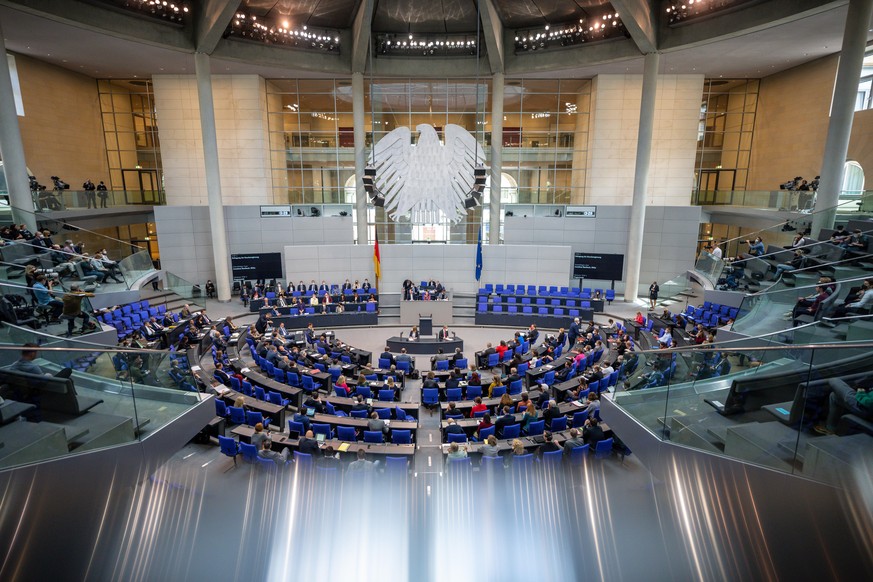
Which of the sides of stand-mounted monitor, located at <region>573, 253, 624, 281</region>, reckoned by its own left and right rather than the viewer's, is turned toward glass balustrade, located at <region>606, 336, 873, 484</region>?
front

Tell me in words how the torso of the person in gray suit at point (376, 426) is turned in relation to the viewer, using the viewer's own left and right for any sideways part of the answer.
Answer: facing away from the viewer

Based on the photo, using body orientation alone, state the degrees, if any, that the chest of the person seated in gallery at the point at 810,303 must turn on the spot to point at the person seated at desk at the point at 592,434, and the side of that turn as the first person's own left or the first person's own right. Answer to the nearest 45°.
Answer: approximately 45° to the first person's own left

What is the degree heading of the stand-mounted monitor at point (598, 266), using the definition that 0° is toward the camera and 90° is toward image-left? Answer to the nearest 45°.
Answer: approximately 0°

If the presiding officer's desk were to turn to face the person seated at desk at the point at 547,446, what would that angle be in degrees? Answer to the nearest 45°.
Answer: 0° — it already faces them

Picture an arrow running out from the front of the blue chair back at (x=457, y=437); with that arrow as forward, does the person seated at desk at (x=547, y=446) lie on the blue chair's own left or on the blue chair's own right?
on the blue chair's own right

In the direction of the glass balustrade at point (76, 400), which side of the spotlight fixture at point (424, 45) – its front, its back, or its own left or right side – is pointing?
front

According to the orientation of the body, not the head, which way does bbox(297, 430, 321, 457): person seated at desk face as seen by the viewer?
away from the camera

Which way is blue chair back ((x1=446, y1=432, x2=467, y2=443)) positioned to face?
away from the camera

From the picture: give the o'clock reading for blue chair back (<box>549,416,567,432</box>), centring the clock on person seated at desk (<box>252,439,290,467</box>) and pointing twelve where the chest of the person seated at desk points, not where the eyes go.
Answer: The blue chair back is roughly at 2 o'clock from the person seated at desk.

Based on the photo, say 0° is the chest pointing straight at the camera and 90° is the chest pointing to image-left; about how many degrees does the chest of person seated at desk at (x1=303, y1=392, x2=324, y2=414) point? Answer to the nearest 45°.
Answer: approximately 225°
